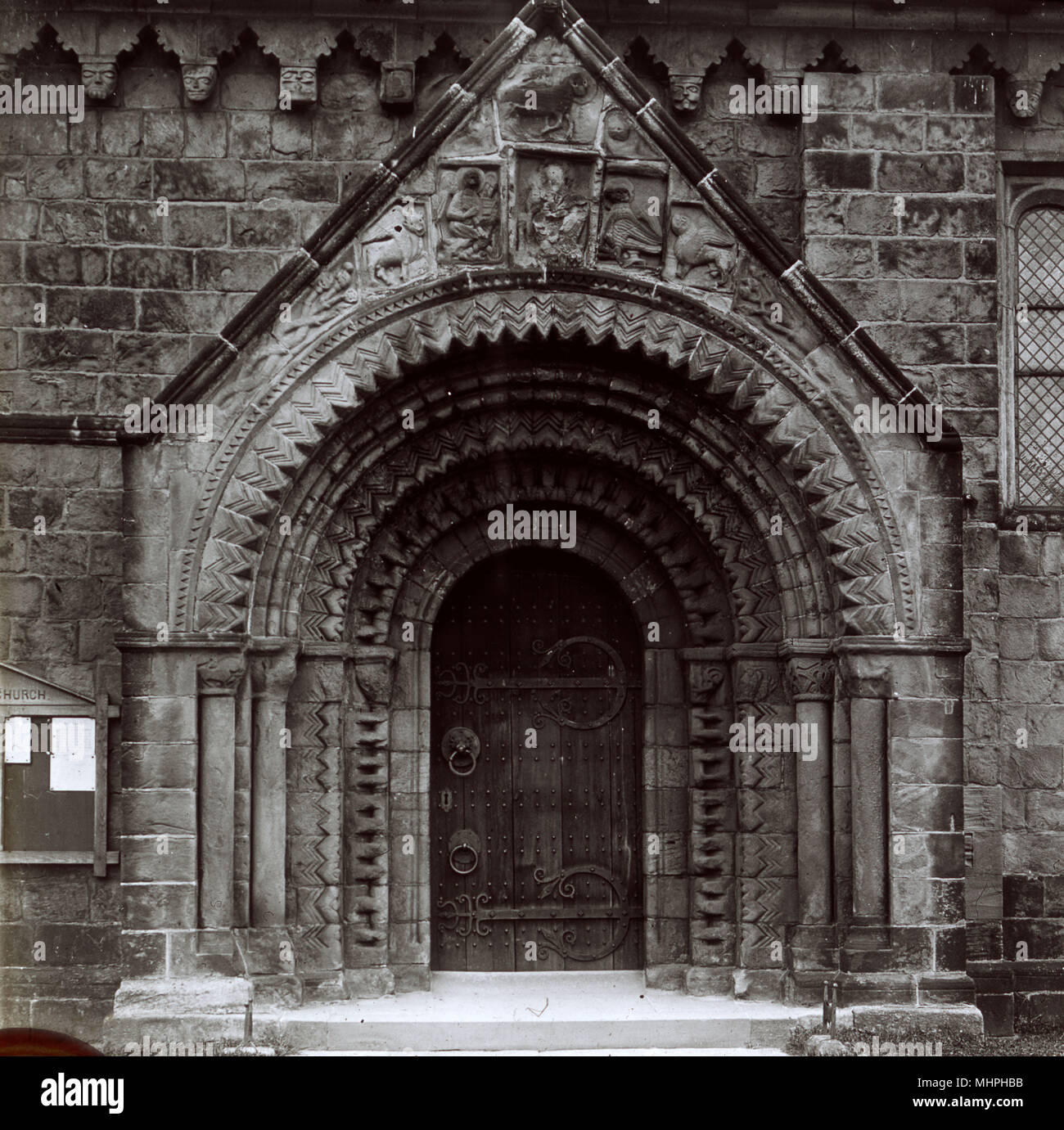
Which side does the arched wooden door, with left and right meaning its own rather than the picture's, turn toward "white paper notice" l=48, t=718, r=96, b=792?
right

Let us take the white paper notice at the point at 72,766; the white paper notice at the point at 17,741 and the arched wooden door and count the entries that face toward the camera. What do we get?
3

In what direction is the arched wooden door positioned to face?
toward the camera

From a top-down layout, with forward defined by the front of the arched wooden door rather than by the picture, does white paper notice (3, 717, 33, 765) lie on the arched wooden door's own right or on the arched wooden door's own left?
on the arched wooden door's own right

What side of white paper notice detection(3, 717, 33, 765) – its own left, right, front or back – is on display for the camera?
front

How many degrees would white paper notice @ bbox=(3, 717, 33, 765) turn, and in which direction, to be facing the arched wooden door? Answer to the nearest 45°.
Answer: approximately 90° to its left

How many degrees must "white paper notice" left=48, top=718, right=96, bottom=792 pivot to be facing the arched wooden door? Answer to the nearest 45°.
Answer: approximately 90° to its left
